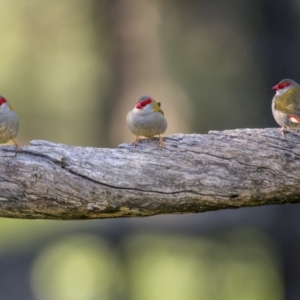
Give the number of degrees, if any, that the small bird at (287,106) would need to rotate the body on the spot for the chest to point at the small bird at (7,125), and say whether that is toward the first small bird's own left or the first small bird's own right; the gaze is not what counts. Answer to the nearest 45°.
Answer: approximately 45° to the first small bird's own left

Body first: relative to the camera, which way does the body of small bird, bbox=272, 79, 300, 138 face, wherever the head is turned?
to the viewer's left

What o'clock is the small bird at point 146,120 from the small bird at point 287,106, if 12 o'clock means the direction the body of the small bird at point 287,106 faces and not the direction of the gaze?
the small bird at point 146,120 is roughly at 11 o'clock from the small bird at point 287,106.
